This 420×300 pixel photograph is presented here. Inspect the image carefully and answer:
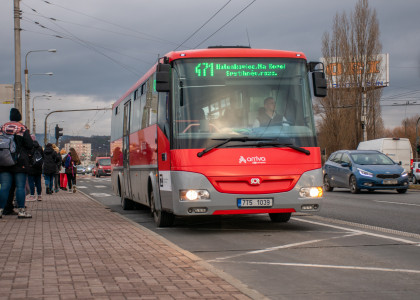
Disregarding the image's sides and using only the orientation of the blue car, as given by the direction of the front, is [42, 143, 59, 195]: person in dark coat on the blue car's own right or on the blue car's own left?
on the blue car's own right

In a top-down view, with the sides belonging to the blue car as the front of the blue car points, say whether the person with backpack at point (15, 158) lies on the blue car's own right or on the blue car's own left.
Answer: on the blue car's own right

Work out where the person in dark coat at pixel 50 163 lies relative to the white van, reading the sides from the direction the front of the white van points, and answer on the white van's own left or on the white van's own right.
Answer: on the white van's own left

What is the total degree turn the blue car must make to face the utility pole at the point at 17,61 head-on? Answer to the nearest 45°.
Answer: approximately 90° to its right

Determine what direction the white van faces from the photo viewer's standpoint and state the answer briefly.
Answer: facing away from the viewer and to the left of the viewer

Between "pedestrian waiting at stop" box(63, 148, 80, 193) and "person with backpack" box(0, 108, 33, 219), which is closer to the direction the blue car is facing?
the person with backpack

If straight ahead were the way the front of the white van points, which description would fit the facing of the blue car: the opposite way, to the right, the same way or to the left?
the opposite way
